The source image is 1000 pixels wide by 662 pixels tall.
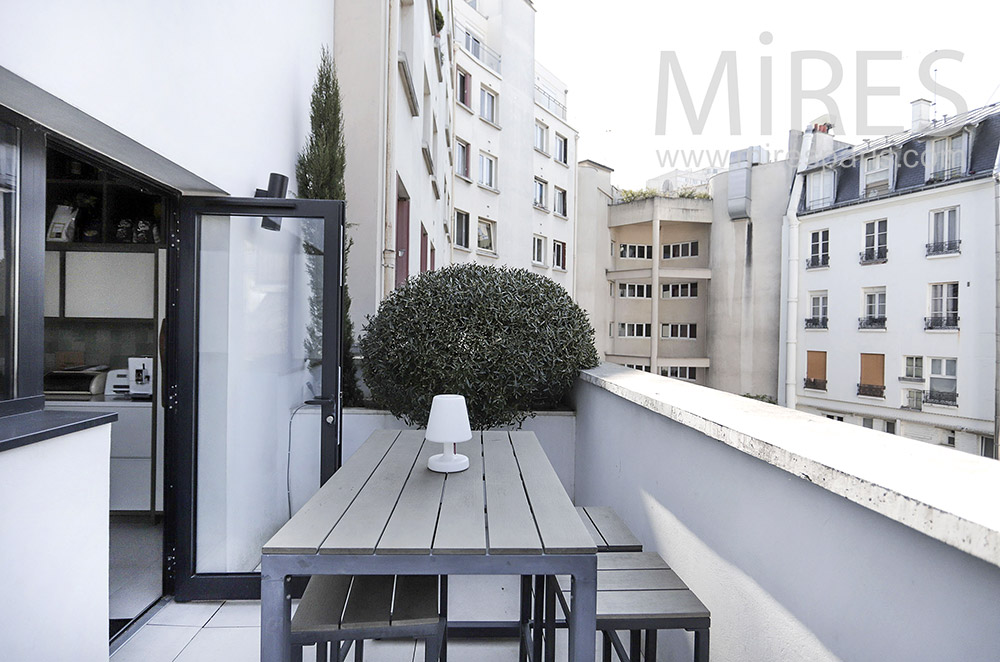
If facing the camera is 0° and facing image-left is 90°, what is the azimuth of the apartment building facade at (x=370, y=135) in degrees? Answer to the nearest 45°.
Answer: approximately 270°

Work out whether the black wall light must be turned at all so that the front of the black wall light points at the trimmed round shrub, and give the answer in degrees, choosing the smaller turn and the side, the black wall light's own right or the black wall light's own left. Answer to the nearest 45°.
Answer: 0° — it already faces it

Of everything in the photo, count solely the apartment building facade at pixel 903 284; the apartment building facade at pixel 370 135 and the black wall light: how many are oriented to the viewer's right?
2

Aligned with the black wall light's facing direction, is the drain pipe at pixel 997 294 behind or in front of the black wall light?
in front

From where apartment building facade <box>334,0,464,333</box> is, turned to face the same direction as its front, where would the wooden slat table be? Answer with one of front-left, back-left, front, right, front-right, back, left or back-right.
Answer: right

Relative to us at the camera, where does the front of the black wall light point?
facing to the right of the viewer

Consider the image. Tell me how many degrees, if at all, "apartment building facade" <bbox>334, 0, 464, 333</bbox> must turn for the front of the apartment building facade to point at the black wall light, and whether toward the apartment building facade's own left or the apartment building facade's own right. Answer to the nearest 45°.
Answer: approximately 90° to the apartment building facade's own right

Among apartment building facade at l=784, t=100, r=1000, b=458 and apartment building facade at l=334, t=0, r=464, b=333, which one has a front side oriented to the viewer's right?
apartment building facade at l=334, t=0, r=464, b=333

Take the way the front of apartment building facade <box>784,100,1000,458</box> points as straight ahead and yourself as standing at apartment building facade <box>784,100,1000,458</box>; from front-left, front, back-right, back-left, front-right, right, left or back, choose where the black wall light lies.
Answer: front-left

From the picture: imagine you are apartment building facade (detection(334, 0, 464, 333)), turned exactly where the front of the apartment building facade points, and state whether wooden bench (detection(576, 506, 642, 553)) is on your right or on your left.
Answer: on your right
